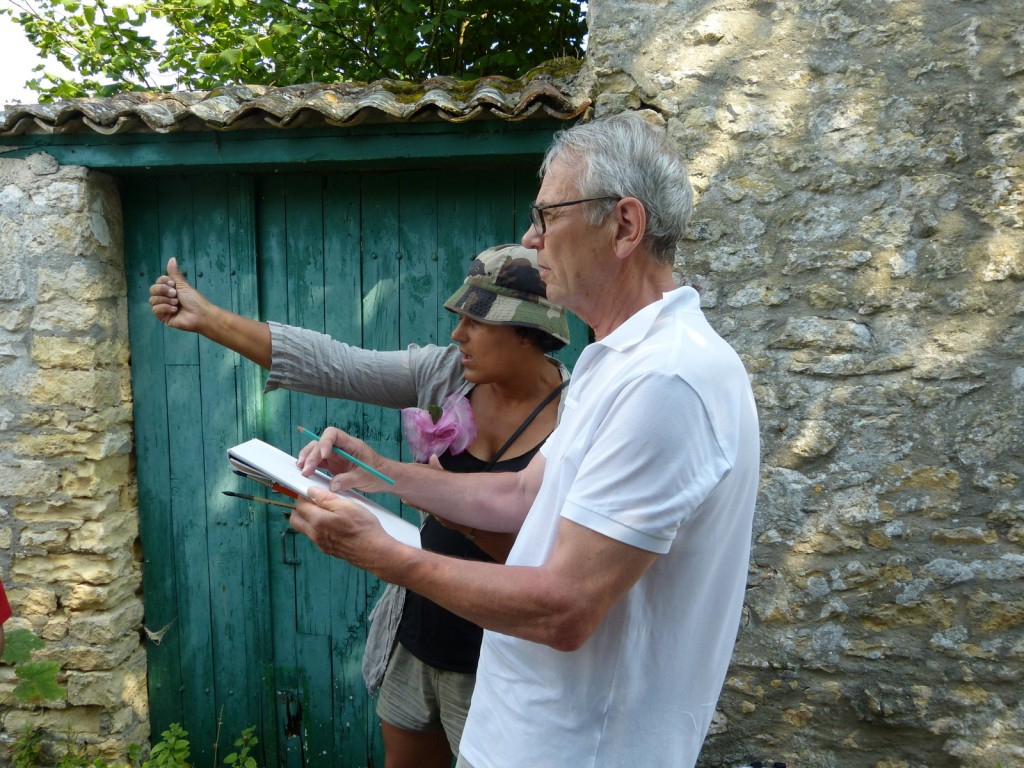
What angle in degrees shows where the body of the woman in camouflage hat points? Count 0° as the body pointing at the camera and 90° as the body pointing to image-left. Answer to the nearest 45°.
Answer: approximately 45°

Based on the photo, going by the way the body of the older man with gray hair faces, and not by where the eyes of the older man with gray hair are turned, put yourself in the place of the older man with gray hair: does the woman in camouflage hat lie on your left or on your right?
on your right

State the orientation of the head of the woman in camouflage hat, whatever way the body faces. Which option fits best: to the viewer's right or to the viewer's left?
to the viewer's left

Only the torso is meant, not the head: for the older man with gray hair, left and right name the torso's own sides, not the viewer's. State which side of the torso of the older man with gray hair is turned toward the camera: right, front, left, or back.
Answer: left

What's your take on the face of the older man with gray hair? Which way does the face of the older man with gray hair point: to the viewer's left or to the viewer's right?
to the viewer's left

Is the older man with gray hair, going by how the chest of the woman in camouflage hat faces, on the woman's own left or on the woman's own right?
on the woman's own left
